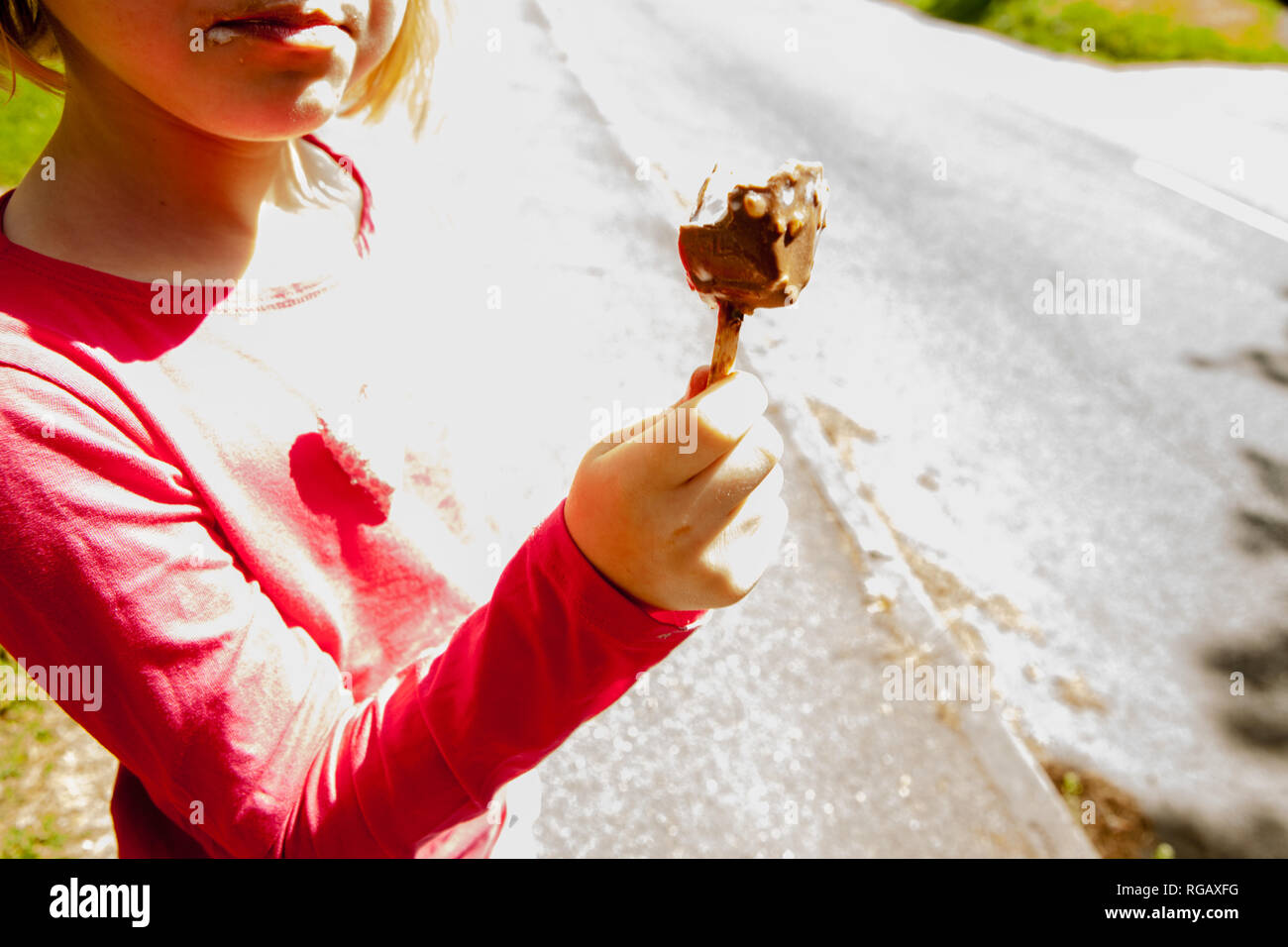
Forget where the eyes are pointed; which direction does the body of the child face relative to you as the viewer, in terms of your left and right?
facing the viewer and to the right of the viewer
